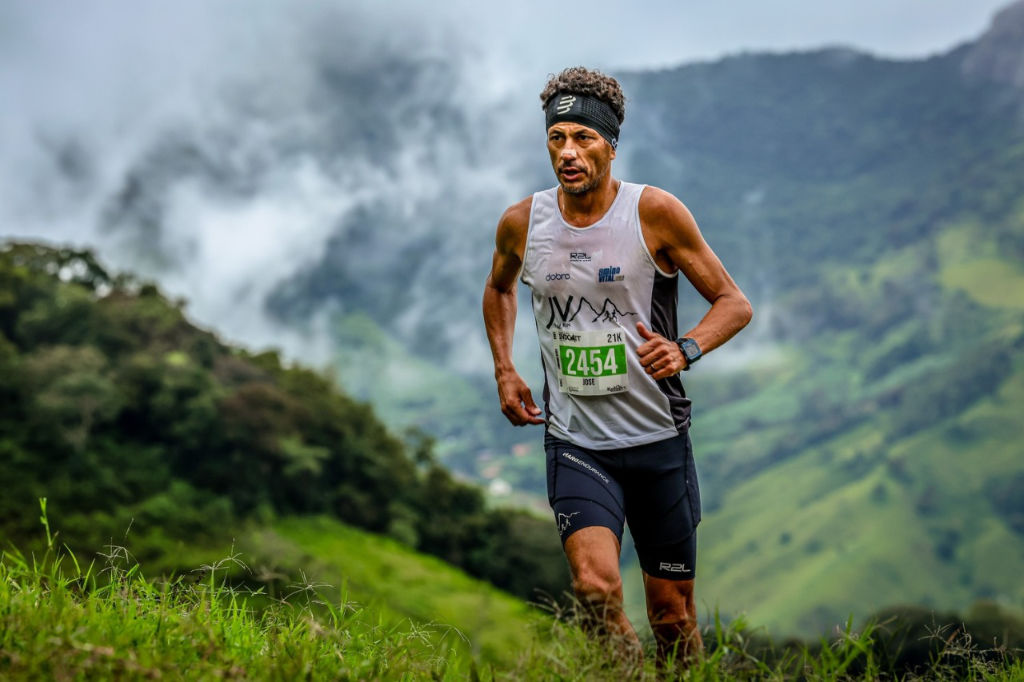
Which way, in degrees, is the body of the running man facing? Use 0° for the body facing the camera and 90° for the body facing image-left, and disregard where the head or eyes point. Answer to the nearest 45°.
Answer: approximately 45°
